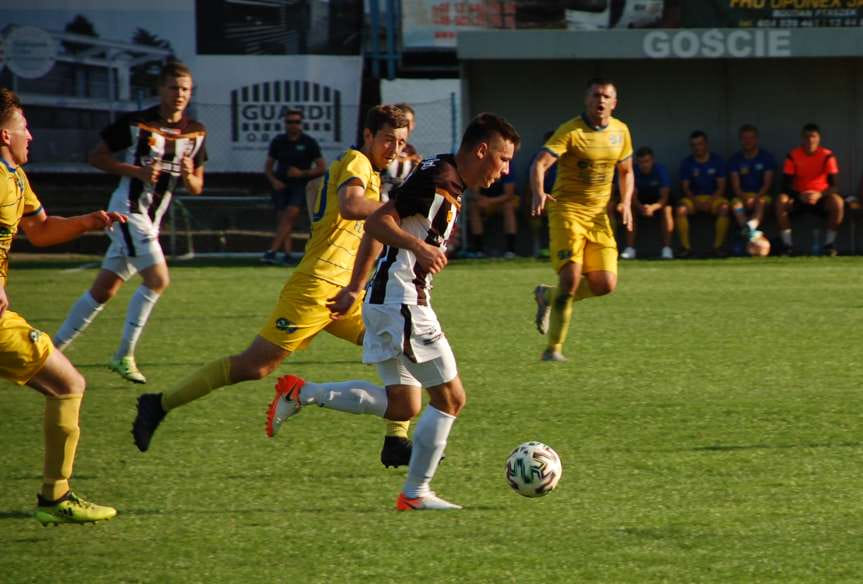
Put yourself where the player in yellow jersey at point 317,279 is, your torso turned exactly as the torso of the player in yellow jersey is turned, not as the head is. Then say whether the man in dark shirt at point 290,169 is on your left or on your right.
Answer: on your left

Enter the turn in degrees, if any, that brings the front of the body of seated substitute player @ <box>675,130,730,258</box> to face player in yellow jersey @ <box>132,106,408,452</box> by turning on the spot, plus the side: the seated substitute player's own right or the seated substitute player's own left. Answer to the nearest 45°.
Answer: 0° — they already face them

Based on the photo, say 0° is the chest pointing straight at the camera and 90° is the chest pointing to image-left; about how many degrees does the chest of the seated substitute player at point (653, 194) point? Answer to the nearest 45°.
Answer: approximately 0°

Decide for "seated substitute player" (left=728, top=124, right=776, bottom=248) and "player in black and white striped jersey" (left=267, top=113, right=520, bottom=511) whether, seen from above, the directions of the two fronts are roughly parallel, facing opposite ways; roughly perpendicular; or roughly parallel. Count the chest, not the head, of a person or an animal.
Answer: roughly perpendicular

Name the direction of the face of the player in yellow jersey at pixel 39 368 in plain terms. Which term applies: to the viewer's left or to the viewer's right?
to the viewer's right

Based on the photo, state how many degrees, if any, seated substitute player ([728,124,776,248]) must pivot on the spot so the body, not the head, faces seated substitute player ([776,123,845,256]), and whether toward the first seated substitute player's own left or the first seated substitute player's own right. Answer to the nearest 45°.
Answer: approximately 90° to the first seated substitute player's own left

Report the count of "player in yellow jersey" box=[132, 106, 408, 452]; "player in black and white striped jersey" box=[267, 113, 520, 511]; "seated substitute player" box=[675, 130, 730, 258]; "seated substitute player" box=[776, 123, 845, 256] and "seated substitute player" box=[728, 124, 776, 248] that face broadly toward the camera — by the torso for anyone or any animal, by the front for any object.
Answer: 3

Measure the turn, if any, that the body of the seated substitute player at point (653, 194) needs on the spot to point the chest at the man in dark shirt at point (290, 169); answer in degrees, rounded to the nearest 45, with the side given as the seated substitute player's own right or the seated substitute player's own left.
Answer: approximately 90° to the seated substitute player's own right
